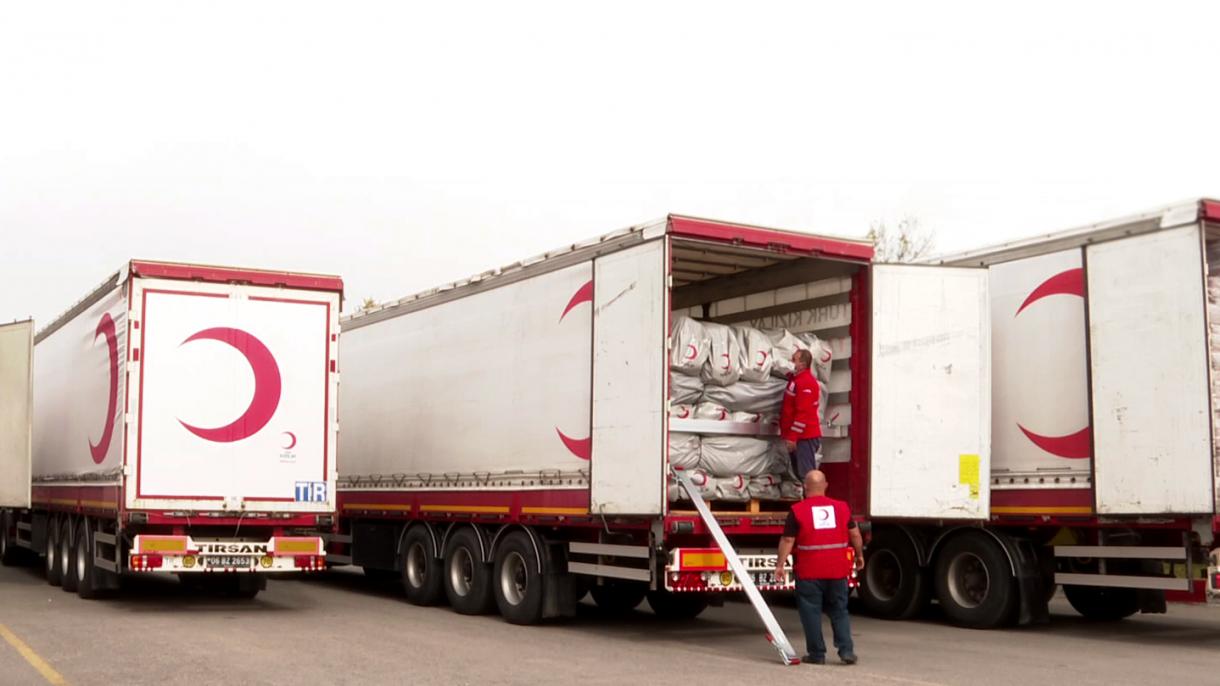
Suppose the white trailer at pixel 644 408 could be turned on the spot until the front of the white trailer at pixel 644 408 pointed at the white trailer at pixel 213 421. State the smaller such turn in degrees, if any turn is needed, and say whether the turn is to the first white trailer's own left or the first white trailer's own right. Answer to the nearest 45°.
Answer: approximately 45° to the first white trailer's own left

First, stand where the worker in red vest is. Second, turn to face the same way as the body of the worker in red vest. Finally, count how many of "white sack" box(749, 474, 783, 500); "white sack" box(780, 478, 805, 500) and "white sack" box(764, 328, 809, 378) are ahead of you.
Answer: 3

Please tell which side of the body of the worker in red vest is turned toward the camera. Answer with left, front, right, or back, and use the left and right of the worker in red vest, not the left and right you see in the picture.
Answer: back

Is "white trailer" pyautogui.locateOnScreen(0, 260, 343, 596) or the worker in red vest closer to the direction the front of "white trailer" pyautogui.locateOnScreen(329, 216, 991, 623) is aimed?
the white trailer

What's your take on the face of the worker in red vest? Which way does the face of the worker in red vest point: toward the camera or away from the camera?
away from the camera

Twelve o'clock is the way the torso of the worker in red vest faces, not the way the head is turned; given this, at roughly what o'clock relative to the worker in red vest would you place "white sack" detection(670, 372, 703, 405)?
The white sack is roughly at 11 o'clock from the worker in red vest.

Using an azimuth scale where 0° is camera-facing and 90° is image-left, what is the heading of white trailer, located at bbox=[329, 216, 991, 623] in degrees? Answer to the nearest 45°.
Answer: approximately 135°

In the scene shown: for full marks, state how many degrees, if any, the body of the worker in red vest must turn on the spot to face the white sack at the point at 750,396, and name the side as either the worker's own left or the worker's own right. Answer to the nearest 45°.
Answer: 0° — they already face it

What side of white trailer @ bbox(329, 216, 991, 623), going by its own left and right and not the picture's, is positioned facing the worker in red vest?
back
